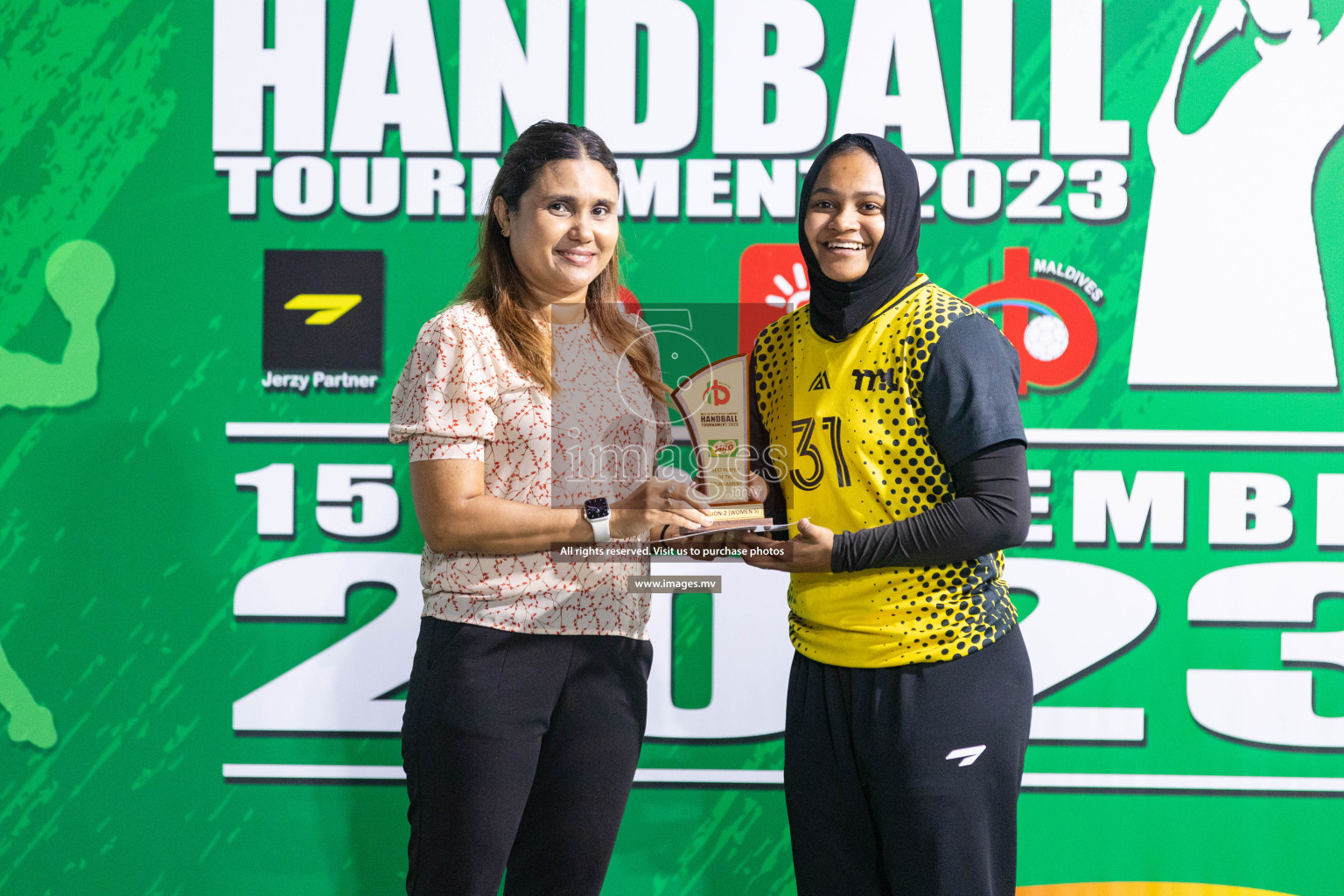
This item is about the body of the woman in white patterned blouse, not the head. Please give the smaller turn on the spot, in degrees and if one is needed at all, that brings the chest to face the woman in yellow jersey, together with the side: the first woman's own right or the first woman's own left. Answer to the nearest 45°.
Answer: approximately 45° to the first woman's own left

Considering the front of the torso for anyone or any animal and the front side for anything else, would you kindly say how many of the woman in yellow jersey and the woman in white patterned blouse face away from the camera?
0

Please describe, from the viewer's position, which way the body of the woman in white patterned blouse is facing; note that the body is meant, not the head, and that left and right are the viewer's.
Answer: facing the viewer and to the right of the viewer

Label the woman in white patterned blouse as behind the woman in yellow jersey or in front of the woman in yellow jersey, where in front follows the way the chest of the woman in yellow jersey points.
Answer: in front

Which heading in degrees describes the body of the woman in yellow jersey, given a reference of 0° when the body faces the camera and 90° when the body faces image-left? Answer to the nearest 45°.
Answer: approximately 45°
